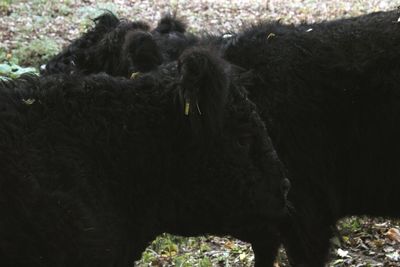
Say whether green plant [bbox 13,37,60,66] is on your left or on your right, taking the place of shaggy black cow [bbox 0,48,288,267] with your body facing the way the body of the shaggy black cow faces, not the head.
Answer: on your left

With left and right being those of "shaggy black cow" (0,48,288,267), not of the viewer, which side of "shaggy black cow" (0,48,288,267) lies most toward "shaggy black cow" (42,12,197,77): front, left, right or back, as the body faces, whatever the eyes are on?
left

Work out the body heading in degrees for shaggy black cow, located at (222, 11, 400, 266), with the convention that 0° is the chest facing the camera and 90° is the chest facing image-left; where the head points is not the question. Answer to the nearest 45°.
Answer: approximately 90°

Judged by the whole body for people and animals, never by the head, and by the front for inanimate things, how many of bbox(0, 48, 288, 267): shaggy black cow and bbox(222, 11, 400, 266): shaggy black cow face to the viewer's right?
1

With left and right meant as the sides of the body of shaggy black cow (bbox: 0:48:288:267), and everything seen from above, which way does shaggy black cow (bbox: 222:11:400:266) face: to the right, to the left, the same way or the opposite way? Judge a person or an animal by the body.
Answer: the opposite way

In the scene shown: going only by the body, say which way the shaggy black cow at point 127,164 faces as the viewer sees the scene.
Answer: to the viewer's right

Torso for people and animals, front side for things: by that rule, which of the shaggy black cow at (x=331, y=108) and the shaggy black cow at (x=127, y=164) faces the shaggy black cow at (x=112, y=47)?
the shaggy black cow at (x=331, y=108)
